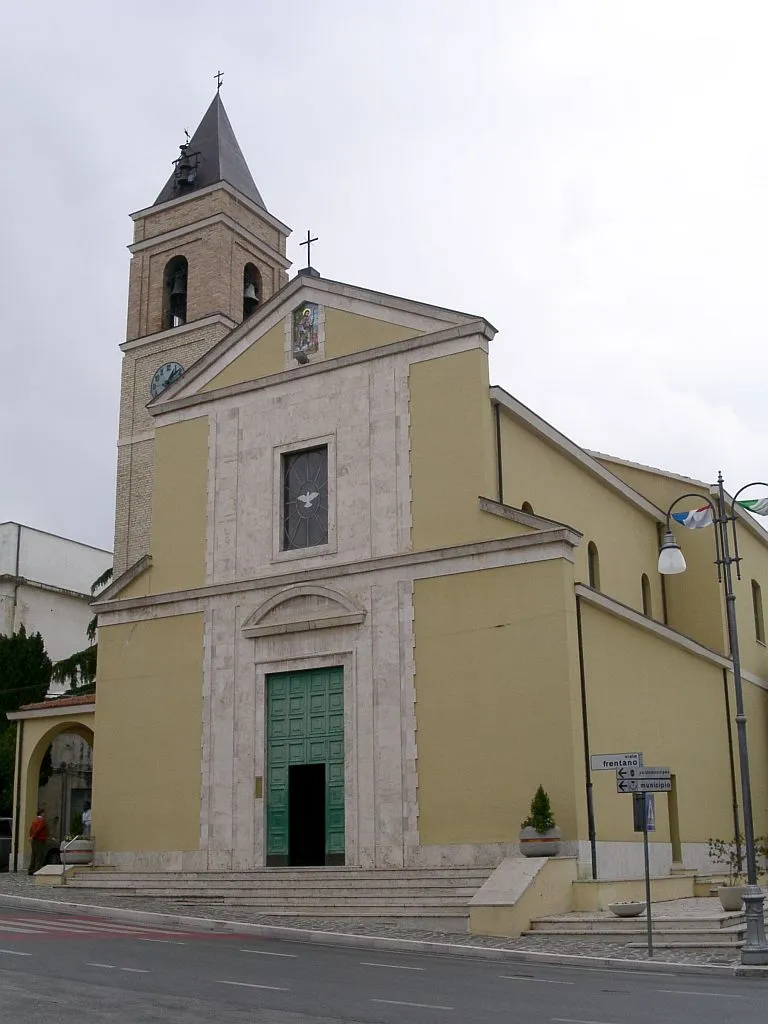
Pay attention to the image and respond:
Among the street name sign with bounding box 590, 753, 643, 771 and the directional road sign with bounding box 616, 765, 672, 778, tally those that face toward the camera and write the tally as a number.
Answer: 2

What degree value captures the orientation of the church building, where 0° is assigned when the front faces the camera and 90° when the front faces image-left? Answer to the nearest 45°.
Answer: approximately 45°

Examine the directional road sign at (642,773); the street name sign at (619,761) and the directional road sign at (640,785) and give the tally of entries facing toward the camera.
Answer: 3

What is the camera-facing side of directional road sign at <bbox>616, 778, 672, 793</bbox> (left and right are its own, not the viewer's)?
front

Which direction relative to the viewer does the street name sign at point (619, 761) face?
toward the camera

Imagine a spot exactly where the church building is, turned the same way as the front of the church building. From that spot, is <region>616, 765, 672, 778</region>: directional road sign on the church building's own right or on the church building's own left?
on the church building's own left

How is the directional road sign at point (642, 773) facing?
toward the camera

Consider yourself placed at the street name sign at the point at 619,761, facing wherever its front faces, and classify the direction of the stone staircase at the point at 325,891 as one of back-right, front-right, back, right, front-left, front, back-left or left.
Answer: back-right

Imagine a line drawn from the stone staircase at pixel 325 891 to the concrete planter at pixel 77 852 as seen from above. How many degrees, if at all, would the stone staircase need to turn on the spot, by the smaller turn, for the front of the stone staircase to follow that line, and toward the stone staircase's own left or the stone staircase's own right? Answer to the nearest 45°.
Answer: approximately 90° to the stone staircase's own right

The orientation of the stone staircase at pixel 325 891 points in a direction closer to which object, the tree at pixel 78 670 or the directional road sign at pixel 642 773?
the directional road sign

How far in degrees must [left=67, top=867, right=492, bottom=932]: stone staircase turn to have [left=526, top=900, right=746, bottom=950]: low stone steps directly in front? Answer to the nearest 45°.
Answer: approximately 90° to its left

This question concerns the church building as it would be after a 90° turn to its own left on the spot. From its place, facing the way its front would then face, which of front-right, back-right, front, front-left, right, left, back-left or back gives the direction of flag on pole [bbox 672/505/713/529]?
front

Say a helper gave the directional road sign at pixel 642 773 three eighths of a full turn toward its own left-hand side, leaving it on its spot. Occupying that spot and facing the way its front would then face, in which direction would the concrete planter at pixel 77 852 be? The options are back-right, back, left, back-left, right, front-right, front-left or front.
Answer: left
